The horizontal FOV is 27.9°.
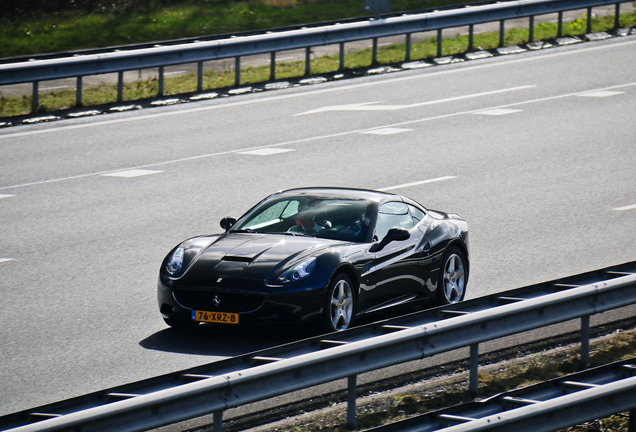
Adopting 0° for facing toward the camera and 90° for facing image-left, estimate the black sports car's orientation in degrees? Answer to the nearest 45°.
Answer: approximately 45°

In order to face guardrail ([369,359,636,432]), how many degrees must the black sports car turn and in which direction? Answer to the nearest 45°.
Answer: approximately 45° to its left

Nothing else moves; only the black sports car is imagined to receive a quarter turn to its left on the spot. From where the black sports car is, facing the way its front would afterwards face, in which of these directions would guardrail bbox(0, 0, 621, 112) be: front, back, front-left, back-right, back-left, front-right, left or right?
back-left
